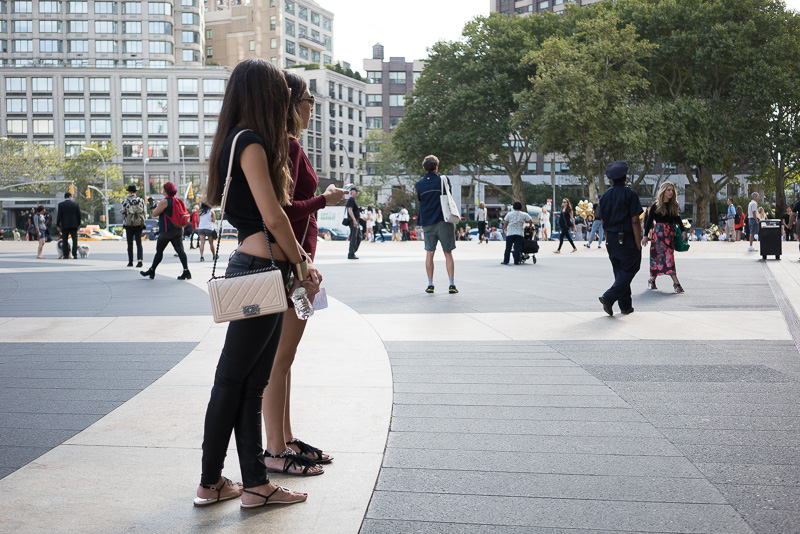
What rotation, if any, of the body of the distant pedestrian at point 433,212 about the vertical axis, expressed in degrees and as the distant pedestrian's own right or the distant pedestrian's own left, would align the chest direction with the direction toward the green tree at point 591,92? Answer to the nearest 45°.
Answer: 0° — they already face it

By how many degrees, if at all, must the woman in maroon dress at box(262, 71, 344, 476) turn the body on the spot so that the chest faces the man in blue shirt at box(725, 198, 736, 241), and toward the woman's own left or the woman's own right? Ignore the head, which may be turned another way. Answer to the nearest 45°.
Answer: approximately 45° to the woman's own left

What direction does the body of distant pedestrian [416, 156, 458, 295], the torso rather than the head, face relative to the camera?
away from the camera

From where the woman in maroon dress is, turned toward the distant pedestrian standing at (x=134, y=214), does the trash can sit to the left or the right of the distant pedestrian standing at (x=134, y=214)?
right

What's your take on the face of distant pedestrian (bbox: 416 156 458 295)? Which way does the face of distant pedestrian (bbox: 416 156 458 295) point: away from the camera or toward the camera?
away from the camera

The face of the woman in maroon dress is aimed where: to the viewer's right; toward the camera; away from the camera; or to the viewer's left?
to the viewer's right

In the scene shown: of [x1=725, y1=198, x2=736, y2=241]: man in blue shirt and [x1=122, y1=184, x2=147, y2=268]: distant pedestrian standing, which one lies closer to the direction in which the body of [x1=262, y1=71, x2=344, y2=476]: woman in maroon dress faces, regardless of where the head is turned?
the man in blue shirt

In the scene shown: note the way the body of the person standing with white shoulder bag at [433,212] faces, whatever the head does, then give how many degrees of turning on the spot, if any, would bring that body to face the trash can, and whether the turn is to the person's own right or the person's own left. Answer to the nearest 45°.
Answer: approximately 45° to the person's own right
